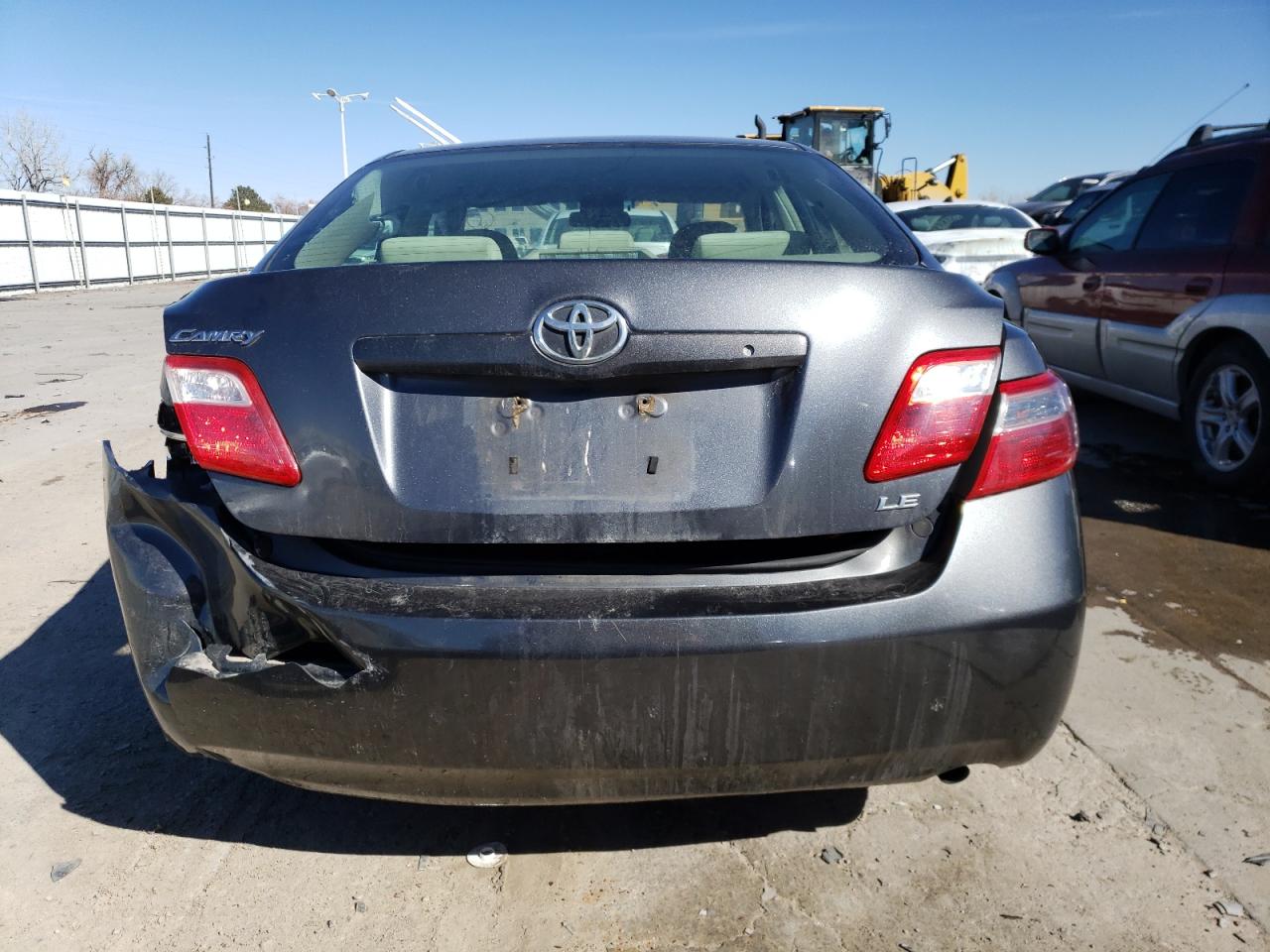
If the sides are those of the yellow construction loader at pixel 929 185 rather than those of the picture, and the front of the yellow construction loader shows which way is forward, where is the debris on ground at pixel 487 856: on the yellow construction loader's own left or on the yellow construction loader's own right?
on the yellow construction loader's own right

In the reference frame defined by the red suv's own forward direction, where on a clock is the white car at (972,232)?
The white car is roughly at 1 o'clock from the red suv.

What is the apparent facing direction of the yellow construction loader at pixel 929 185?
to the viewer's right

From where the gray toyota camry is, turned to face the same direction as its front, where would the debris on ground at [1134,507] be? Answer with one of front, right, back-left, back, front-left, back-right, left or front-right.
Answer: front-right

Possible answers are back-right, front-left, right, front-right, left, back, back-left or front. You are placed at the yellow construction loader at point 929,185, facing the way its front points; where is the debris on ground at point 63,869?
right

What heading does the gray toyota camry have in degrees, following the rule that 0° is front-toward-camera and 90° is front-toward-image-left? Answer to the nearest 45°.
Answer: approximately 180°

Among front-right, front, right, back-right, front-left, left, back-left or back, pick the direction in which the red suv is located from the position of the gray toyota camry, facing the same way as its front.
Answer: front-right

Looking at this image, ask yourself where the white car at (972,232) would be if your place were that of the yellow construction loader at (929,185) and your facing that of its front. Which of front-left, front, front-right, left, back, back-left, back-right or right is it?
right

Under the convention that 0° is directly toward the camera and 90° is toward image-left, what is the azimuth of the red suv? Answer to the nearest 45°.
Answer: approximately 135°

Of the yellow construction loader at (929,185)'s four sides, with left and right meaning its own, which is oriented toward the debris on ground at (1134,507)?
right

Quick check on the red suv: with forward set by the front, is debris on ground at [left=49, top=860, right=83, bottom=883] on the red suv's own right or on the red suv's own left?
on the red suv's own left

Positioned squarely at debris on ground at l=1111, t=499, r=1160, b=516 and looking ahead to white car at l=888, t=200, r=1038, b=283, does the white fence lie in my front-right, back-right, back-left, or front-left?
front-left
